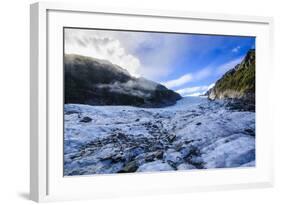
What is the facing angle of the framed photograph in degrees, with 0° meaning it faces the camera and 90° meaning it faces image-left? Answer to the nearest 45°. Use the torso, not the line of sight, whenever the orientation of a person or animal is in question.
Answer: approximately 315°
